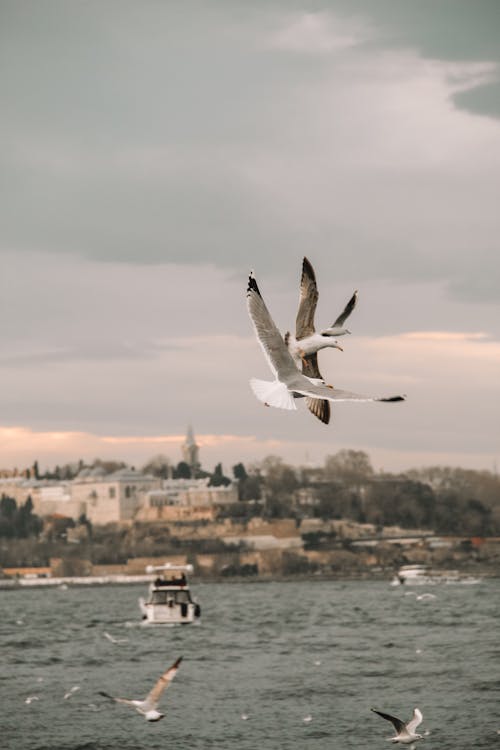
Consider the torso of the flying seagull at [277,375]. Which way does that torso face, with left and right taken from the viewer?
facing away from the viewer and to the right of the viewer

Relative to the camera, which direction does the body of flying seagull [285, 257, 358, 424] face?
to the viewer's right

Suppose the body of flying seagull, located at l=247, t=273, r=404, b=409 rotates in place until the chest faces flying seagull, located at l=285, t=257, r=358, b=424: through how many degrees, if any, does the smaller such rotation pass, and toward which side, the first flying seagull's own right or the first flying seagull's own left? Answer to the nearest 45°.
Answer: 0° — it already faces it

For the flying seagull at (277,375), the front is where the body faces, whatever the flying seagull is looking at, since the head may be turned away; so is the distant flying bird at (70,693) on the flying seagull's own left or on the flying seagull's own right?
on the flying seagull's own left

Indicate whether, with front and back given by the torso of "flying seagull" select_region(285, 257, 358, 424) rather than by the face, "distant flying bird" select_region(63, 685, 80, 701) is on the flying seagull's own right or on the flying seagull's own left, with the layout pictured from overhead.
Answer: on the flying seagull's own left

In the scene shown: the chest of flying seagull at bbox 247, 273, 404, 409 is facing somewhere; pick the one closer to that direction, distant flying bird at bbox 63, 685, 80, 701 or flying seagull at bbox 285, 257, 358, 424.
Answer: the flying seagull

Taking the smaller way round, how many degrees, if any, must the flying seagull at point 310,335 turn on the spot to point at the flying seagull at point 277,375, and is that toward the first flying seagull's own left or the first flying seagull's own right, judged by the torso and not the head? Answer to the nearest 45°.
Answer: approximately 135° to the first flying seagull's own right
